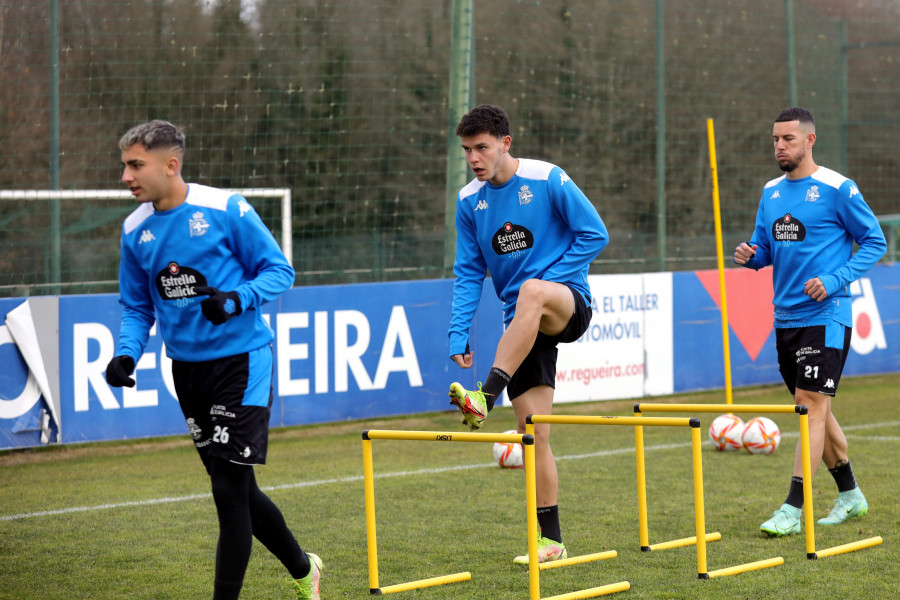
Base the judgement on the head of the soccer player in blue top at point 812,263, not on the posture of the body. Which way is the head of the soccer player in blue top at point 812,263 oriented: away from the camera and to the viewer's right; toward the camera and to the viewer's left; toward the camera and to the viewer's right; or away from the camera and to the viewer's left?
toward the camera and to the viewer's left

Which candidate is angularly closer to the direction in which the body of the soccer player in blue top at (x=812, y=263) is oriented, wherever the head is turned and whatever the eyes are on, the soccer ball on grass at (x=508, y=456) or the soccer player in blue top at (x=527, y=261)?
the soccer player in blue top

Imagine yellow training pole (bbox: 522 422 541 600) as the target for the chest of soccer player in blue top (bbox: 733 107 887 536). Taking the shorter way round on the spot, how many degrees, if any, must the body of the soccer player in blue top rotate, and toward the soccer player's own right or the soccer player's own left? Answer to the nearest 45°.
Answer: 0° — they already face it

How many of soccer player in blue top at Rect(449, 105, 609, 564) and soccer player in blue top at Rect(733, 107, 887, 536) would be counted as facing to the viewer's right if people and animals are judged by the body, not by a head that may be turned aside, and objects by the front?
0

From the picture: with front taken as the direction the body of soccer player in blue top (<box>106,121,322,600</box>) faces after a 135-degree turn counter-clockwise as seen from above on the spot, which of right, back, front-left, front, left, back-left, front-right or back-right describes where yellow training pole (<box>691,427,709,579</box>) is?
front

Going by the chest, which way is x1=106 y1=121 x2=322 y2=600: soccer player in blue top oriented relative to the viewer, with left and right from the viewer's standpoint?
facing the viewer and to the left of the viewer

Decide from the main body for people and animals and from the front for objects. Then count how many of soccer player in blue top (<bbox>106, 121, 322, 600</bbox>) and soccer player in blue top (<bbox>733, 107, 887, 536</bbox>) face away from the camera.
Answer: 0

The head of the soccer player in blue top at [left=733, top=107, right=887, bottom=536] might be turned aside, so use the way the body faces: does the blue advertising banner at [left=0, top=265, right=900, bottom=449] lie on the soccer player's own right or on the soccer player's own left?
on the soccer player's own right

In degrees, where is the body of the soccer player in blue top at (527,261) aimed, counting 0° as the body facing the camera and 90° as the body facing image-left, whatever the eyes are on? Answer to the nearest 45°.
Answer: approximately 45°
